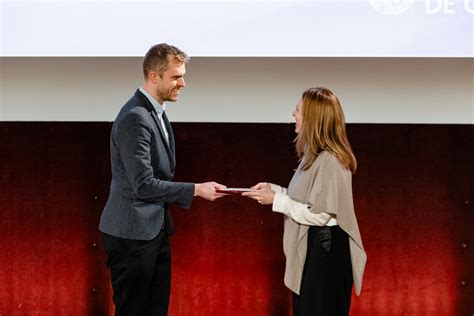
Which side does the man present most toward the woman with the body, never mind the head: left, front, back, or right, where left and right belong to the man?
front

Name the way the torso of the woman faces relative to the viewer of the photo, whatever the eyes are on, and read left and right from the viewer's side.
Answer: facing to the left of the viewer

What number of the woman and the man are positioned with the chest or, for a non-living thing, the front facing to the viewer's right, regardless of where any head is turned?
1

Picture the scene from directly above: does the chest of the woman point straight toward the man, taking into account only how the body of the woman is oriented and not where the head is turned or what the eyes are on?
yes

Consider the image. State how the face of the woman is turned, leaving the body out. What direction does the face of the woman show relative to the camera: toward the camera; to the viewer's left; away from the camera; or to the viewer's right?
to the viewer's left

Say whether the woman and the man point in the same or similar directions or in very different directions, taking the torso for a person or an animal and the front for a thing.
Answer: very different directions

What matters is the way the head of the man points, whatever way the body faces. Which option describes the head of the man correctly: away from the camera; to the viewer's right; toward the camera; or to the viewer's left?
to the viewer's right

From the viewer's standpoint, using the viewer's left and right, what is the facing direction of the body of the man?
facing to the right of the viewer
